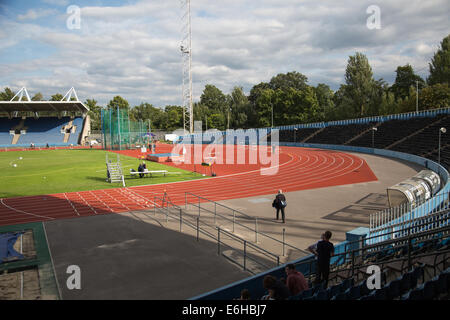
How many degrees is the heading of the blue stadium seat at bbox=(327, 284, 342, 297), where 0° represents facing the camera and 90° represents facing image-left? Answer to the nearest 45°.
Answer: approximately 135°

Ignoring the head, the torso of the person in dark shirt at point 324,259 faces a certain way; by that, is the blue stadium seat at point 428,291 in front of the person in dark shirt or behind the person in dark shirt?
behind

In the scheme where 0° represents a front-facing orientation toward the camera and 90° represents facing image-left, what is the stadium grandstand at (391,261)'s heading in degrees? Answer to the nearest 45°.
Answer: approximately 90°

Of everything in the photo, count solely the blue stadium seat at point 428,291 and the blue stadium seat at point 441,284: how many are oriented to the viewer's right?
0

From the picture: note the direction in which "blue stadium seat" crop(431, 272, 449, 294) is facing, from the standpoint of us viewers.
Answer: facing away from the viewer and to the left of the viewer

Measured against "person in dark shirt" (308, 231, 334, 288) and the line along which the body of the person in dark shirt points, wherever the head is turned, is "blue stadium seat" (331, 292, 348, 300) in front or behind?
behind

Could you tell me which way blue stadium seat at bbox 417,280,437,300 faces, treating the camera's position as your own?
facing away from the viewer and to the left of the viewer

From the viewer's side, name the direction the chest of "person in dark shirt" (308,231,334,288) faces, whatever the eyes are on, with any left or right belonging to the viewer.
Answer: facing away from the viewer and to the left of the viewer
